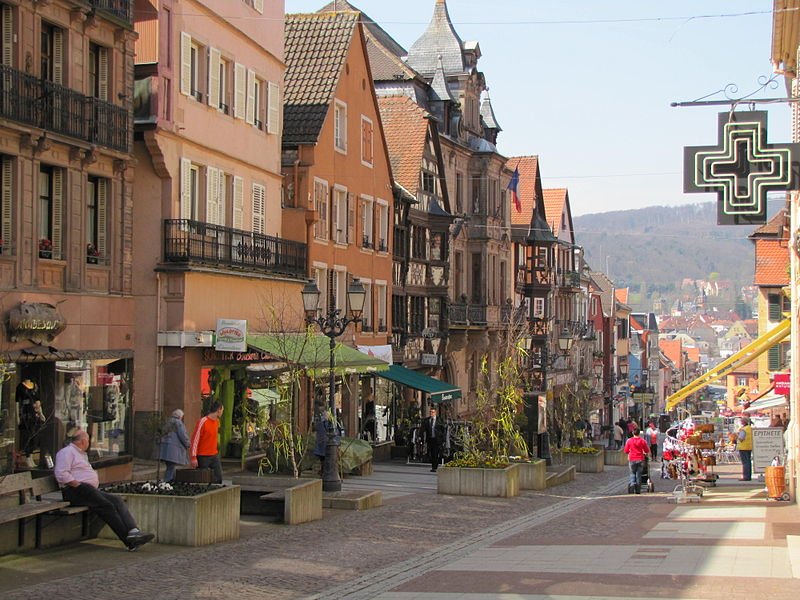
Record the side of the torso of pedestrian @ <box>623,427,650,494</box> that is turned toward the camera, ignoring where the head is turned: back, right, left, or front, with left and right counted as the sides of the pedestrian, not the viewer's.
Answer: back

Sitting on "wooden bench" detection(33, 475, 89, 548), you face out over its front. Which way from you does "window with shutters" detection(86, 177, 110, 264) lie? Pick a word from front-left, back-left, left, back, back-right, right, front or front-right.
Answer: back-left

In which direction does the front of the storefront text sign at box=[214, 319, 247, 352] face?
toward the camera

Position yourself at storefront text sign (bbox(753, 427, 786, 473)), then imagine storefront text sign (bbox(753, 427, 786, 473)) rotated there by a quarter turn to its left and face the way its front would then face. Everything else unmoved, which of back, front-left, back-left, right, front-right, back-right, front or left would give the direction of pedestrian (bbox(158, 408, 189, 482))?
back-right

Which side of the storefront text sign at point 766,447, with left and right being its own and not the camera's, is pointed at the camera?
front

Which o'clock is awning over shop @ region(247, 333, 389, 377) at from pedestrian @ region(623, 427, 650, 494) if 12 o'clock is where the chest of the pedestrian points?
The awning over shop is roughly at 9 o'clock from the pedestrian.

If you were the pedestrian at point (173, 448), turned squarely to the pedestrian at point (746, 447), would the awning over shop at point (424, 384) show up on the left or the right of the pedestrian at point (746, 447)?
left

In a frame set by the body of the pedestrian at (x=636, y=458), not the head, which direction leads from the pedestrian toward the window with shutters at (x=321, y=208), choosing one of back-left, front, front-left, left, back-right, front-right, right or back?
front-left

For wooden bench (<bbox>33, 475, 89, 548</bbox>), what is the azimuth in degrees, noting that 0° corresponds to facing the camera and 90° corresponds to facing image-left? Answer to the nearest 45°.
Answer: approximately 315°

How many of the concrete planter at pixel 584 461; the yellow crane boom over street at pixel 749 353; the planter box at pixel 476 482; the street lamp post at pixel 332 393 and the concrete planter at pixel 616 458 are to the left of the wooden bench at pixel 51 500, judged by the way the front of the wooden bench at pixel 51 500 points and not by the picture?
5

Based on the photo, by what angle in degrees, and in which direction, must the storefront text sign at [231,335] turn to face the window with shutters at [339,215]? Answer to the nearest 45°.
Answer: approximately 180°

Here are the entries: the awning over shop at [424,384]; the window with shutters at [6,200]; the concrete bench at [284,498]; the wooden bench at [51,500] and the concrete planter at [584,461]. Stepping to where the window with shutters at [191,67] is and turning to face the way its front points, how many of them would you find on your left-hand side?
2

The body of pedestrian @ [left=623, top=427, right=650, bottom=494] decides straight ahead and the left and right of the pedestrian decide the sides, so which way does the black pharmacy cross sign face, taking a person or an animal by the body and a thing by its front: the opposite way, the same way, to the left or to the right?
the opposite way

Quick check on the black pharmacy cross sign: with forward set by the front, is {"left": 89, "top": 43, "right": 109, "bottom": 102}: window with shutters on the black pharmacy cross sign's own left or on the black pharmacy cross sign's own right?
on the black pharmacy cross sign's own right

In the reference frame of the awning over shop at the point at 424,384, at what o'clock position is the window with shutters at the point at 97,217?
The window with shutters is roughly at 2 o'clock from the awning over shop.
